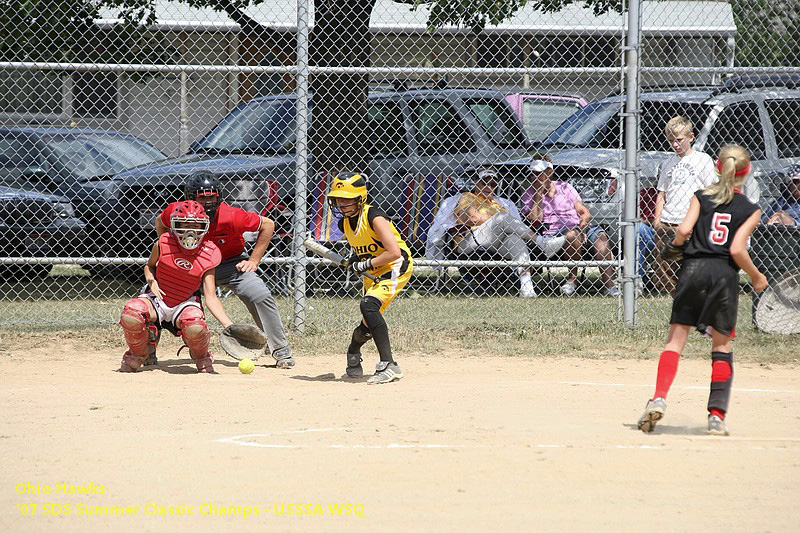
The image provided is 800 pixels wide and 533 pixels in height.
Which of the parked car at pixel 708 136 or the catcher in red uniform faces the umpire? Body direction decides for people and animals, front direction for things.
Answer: the parked car

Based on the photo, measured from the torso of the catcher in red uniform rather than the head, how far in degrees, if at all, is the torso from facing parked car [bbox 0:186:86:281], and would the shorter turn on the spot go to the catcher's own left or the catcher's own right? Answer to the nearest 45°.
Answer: approximately 180°

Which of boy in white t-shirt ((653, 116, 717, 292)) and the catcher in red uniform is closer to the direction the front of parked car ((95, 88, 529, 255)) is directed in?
the catcher in red uniform

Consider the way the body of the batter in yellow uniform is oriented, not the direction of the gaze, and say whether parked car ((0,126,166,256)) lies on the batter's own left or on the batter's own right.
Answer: on the batter's own right

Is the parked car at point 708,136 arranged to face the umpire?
yes
